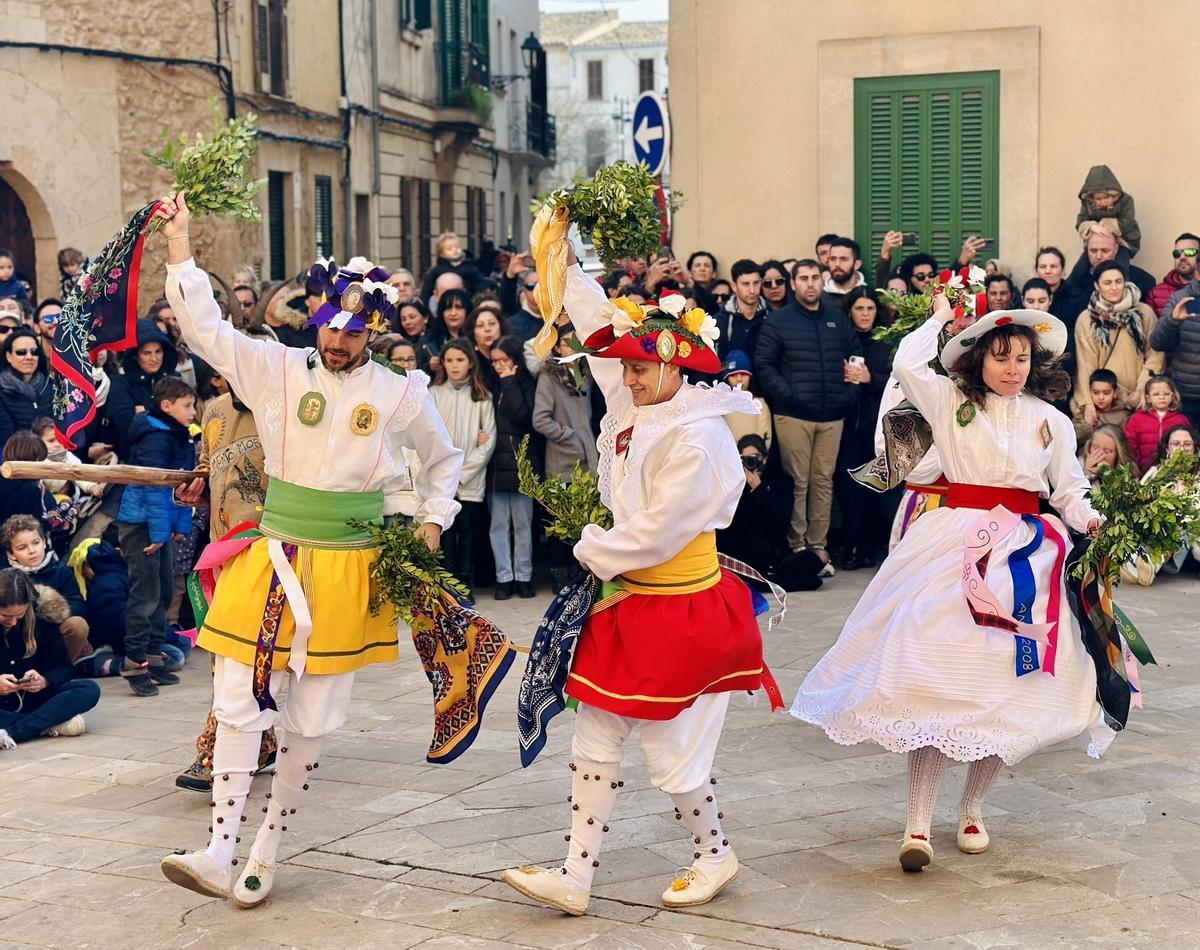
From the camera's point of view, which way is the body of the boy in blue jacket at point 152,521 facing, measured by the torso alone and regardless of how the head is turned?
to the viewer's right

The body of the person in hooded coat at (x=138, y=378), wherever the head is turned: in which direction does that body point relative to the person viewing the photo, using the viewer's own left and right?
facing the viewer and to the right of the viewer

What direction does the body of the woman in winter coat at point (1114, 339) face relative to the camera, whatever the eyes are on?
toward the camera

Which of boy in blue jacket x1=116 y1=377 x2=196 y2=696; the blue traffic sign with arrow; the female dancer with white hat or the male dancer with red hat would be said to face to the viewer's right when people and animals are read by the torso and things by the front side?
the boy in blue jacket

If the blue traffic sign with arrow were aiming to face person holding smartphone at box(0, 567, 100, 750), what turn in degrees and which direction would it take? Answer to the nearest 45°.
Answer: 0° — it already faces them

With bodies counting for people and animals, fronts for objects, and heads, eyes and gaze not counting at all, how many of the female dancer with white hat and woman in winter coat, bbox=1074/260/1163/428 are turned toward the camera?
2

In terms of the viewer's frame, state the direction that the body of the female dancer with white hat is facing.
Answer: toward the camera

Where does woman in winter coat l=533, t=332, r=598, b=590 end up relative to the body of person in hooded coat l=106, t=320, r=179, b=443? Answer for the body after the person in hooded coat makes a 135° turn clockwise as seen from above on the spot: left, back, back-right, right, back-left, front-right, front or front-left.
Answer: back

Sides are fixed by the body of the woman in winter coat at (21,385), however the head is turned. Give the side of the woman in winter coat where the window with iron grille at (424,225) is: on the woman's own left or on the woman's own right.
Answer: on the woman's own left

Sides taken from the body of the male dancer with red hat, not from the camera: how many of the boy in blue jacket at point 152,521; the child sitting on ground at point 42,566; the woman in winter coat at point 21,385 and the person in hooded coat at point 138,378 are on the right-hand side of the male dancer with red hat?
4

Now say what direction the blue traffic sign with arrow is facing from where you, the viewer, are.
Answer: facing the viewer and to the left of the viewer
